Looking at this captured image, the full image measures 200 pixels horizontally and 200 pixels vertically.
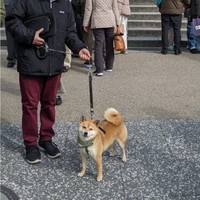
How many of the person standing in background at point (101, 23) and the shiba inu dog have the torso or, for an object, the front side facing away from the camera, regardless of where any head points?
1

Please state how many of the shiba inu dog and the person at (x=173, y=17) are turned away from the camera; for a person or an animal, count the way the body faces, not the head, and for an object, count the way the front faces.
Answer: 1

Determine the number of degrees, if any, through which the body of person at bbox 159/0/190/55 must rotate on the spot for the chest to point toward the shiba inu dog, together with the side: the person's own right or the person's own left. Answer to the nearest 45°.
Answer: approximately 180°

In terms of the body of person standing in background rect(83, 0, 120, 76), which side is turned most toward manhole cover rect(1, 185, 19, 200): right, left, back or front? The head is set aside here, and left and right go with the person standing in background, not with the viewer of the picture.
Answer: back

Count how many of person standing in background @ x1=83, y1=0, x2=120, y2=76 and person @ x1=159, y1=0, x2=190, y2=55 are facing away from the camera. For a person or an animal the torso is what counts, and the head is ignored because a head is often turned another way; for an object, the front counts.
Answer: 2

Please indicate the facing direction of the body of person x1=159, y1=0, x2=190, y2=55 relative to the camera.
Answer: away from the camera

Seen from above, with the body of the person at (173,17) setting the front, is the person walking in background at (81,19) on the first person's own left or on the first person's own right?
on the first person's own left

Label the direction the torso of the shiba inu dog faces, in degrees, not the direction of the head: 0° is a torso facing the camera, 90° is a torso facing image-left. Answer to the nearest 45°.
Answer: approximately 45°

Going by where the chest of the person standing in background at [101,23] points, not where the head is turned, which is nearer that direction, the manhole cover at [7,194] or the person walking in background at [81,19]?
the person walking in background

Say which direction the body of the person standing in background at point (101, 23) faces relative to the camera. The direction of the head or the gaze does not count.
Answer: away from the camera

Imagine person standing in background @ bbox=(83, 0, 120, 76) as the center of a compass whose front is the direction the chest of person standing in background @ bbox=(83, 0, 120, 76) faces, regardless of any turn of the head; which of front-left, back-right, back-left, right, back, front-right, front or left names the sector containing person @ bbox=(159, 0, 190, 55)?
front-right

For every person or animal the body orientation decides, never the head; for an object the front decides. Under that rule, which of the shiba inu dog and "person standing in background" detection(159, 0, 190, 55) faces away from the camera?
the person standing in background

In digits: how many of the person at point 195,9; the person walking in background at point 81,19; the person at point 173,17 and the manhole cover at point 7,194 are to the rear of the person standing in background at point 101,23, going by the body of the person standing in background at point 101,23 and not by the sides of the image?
1
